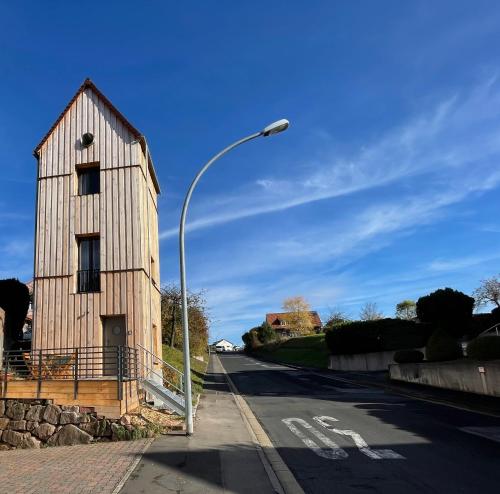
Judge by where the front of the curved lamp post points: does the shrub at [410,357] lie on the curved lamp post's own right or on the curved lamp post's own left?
on the curved lamp post's own left

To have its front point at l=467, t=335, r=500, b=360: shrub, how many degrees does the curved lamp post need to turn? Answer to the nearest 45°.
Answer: approximately 45° to its left

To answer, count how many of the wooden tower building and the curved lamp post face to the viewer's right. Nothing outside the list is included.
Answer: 1

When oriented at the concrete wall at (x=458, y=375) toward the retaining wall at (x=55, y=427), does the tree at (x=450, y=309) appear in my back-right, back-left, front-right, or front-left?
back-right

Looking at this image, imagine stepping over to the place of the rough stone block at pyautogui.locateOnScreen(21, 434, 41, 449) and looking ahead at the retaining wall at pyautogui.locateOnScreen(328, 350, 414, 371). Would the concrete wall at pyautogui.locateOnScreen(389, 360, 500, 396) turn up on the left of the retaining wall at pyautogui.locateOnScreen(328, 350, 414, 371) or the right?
right

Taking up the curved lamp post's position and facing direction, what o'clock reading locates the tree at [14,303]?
The tree is roughly at 8 o'clock from the curved lamp post.

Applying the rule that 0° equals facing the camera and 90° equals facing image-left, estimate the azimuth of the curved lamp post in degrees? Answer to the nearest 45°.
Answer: approximately 270°

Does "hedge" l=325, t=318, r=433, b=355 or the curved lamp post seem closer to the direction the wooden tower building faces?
the curved lamp post

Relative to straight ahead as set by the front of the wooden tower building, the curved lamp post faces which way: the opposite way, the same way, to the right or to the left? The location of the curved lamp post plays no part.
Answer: to the left

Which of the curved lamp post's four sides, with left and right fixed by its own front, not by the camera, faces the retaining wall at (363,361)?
left

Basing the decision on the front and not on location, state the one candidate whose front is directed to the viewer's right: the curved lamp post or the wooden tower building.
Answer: the curved lamp post

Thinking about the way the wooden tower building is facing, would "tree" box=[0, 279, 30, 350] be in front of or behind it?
behind

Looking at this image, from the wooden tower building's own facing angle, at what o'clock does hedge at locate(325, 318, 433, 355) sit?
The hedge is roughly at 8 o'clock from the wooden tower building.
